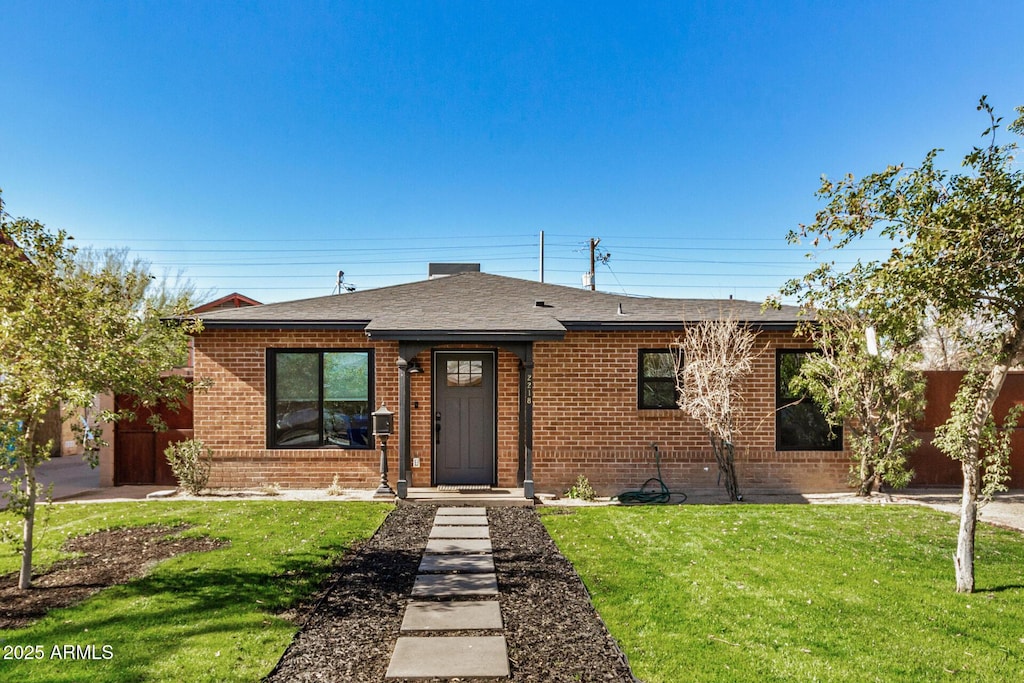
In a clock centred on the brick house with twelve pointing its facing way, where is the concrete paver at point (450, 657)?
The concrete paver is roughly at 12 o'clock from the brick house.

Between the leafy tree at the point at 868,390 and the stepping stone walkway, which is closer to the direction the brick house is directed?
the stepping stone walkway

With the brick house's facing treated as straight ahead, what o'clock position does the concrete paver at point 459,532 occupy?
The concrete paver is roughly at 12 o'clock from the brick house.

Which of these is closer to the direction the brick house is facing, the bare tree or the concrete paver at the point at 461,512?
the concrete paver

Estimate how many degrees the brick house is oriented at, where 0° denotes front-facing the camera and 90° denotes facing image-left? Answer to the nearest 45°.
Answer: approximately 0°

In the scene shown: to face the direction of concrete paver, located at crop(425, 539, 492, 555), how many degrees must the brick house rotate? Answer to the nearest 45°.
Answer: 0° — it already faces it

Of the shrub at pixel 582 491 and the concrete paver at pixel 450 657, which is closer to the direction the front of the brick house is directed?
the concrete paver

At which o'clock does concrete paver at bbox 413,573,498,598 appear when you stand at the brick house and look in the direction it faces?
The concrete paver is roughly at 12 o'clock from the brick house.

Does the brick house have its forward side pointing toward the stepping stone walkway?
yes
